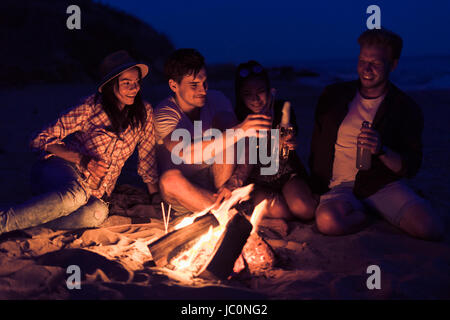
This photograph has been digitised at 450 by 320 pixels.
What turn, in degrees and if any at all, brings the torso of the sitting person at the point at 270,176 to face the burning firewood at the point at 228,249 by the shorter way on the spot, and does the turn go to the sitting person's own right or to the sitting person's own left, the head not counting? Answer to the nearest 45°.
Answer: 0° — they already face it

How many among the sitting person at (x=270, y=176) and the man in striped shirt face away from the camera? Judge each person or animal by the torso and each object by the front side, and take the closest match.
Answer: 0

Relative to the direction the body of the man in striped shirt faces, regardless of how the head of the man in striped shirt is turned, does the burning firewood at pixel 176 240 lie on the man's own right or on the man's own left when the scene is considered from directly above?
on the man's own right

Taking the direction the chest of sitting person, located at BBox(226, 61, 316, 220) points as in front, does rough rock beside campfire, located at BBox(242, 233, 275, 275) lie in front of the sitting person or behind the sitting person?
in front

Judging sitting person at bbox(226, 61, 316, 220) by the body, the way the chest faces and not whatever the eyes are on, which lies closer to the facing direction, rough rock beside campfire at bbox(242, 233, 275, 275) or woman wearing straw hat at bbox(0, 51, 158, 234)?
the rough rock beside campfire

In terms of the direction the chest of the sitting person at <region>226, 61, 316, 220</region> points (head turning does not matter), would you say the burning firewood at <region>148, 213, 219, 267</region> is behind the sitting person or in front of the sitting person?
in front

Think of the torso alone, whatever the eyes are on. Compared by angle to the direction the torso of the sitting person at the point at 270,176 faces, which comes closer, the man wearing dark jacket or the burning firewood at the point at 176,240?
the burning firewood

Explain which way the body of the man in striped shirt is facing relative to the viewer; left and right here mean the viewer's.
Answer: facing the viewer and to the right of the viewer

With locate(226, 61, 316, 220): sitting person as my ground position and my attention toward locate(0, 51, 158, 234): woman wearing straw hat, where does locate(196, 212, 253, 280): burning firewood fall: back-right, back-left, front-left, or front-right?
front-left

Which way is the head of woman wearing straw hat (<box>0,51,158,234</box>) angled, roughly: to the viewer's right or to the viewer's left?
to the viewer's right

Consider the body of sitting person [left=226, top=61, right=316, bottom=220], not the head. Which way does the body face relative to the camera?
toward the camera
